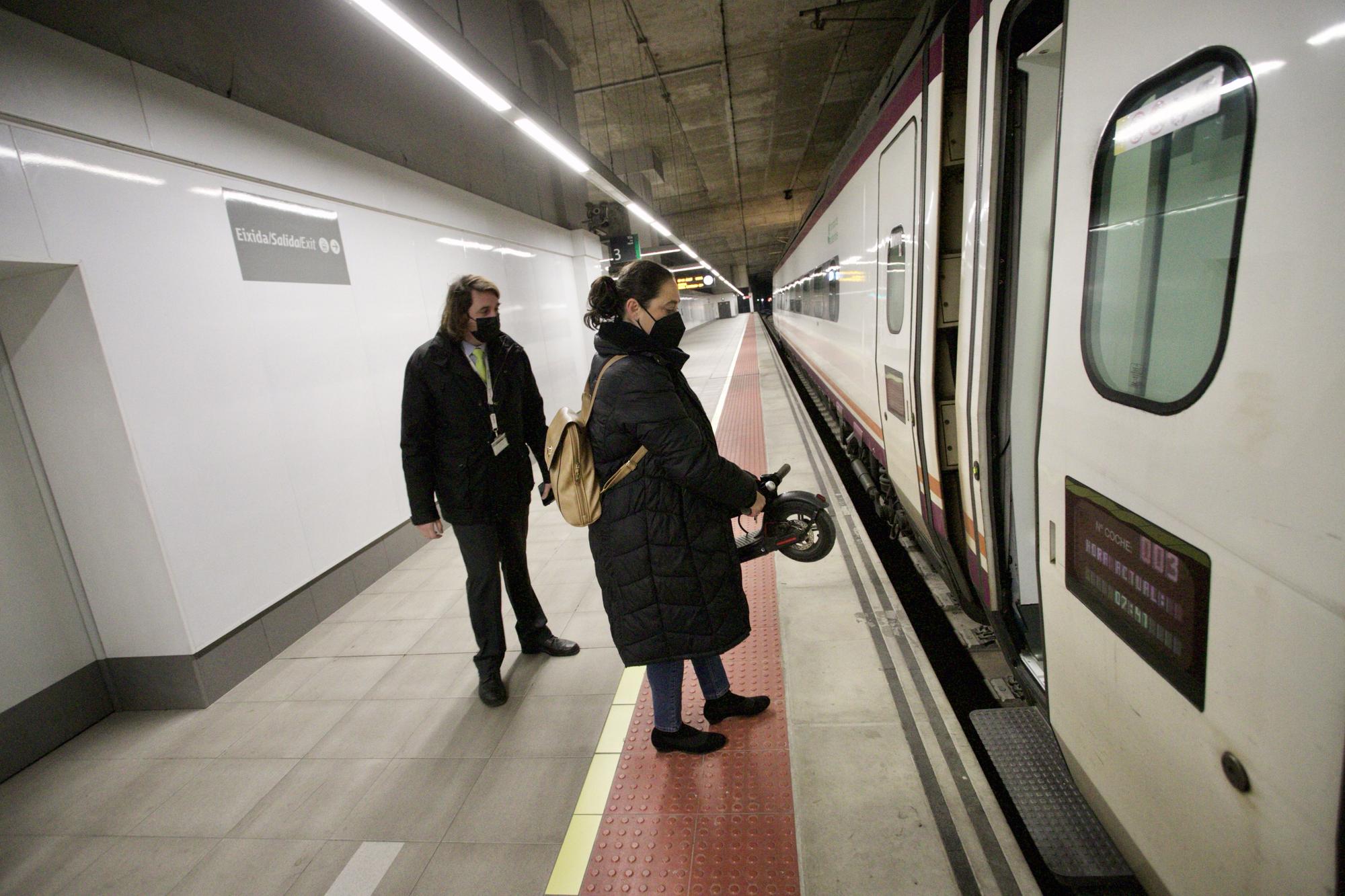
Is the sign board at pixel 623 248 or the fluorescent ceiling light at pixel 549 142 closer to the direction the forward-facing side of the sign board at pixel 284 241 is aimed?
the fluorescent ceiling light

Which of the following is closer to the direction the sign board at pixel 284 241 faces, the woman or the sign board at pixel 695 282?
the woman

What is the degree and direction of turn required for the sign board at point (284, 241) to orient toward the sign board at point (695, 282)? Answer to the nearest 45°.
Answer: approximately 90° to its left

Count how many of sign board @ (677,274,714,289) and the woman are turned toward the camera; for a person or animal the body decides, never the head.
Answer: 1

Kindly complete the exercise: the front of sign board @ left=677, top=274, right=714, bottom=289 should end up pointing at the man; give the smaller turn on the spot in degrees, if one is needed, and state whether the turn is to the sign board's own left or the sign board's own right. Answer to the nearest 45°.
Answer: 0° — it already faces them

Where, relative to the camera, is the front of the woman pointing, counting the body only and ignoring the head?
to the viewer's right

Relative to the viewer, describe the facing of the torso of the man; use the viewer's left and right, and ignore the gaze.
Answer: facing the viewer and to the right of the viewer

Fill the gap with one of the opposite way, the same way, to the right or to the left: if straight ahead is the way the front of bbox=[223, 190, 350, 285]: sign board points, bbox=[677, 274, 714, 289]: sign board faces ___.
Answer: to the right

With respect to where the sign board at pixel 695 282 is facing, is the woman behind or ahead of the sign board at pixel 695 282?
ahead

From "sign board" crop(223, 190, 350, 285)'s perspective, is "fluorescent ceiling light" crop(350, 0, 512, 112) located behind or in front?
in front

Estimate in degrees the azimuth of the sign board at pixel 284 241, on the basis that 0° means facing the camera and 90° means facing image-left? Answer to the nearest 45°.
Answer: approximately 315°
